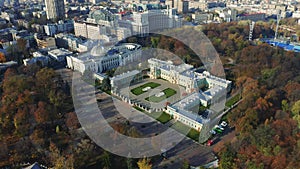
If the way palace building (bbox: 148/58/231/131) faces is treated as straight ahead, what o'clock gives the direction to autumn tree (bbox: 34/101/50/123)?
The autumn tree is roughly at 12 o'clock from the palace building.

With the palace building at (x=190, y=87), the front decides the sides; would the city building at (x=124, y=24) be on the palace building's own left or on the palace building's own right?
on the palace building's own right

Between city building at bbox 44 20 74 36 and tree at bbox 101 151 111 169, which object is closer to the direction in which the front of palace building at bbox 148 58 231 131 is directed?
the tree

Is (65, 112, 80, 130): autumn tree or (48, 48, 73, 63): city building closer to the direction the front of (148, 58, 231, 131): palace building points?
the autumn tree

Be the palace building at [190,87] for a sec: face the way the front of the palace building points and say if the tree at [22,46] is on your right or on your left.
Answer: on your right

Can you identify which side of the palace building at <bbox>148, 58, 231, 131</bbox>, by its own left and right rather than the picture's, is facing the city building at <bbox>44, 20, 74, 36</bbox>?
right

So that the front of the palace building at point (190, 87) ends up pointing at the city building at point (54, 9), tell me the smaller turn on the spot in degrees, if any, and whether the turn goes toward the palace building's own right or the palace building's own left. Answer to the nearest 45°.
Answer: approximately 90° to the palace building's own right

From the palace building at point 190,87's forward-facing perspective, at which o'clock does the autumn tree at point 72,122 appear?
The autumn tree is roughly at 12 o'clock from the palace building.

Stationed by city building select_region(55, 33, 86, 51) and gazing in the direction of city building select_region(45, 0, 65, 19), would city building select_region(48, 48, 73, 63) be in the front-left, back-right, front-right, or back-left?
back-left

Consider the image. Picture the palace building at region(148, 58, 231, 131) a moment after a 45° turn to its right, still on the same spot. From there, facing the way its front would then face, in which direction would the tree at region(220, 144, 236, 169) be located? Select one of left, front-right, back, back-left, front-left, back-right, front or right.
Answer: left

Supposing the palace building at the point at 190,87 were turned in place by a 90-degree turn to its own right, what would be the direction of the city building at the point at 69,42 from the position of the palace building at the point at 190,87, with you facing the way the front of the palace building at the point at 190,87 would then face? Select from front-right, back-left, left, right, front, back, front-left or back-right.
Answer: front

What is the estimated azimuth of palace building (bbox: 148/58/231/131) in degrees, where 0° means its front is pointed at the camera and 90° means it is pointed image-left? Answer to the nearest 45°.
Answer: approximately 45°

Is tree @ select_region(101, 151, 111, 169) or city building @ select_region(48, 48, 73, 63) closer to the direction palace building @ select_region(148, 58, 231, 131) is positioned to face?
the tree

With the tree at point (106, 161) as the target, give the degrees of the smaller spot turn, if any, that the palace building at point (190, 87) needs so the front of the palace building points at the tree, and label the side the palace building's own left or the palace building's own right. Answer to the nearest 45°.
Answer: approximately 45° to the palace building's own left
